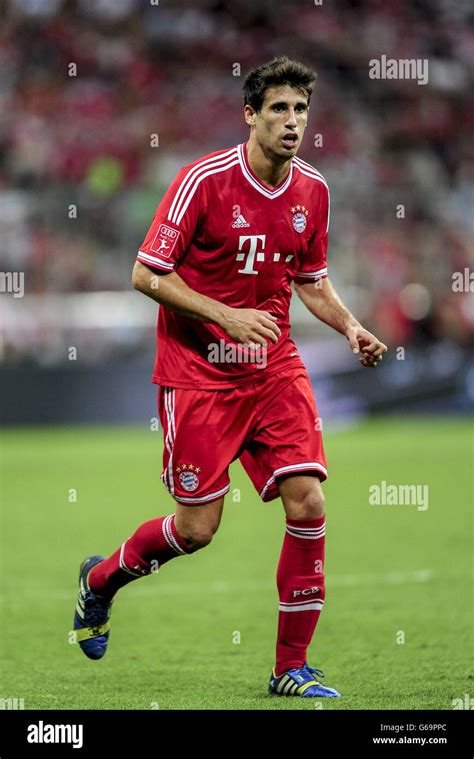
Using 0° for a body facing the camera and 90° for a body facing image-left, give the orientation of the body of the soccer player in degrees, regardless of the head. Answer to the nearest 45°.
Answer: approximately 315°
